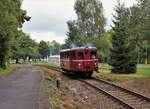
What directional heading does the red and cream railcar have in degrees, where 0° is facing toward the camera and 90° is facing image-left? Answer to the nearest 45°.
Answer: approximately 315°

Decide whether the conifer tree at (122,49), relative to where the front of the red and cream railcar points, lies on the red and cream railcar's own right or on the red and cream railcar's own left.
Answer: on the red and cream railcar's own left
